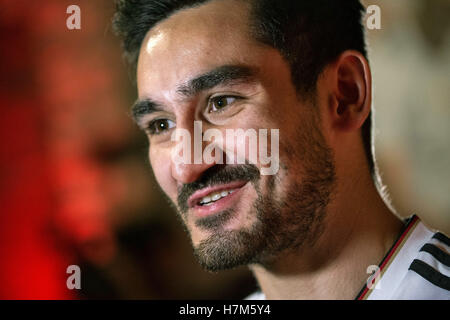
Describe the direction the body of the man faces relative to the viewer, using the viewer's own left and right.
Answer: facing the viewer and to the left of the viewer

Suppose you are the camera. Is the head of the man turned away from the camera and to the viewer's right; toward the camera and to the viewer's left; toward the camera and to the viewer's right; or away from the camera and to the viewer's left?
toward the camera and to the viewer's left
